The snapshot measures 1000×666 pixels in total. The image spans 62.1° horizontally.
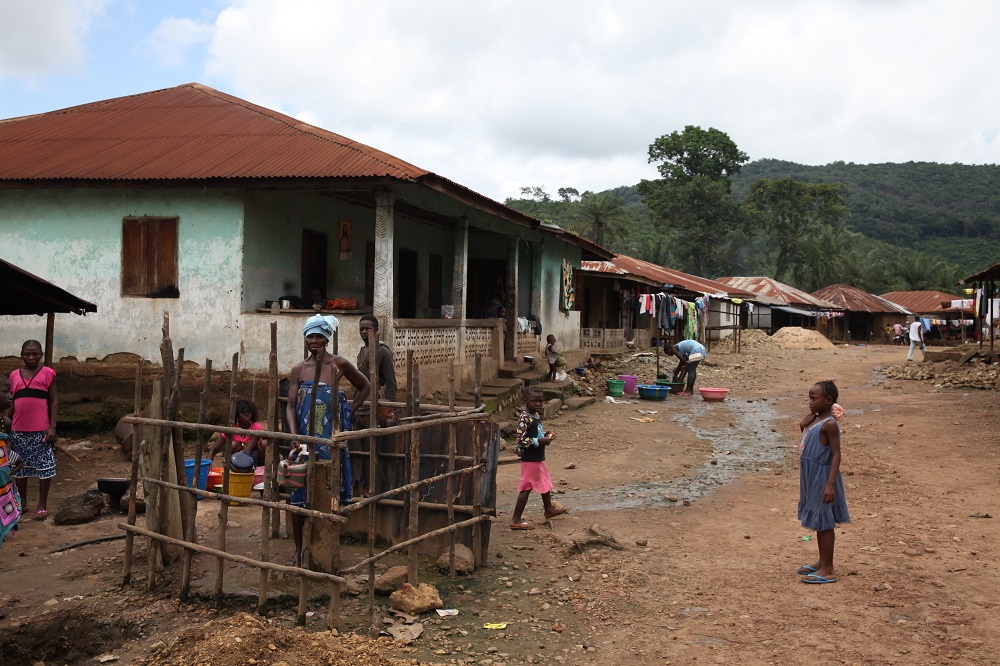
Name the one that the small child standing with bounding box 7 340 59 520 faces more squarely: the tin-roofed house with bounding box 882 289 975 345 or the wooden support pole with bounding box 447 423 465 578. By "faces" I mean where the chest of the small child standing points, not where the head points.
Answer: the wooden support pole

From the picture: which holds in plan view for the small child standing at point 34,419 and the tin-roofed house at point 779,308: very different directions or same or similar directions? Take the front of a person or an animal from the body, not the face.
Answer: same or similar directions

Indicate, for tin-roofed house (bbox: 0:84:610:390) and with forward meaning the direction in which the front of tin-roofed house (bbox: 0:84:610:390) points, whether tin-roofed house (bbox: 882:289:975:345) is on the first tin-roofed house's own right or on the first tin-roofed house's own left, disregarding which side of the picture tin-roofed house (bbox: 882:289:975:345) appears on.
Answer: on the first tin-roofed house's own left

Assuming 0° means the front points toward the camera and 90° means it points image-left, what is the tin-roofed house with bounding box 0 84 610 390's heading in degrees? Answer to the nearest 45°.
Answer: approximately 315°

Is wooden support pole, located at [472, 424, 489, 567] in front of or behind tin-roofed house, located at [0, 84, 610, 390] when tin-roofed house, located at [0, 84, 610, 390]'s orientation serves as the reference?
in front

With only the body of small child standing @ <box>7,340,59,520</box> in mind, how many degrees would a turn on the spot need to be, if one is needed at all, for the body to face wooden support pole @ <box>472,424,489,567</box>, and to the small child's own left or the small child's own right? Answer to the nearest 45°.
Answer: approximately 45° to the small child's own left

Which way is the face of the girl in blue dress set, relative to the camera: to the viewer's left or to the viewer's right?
to the viewer's left

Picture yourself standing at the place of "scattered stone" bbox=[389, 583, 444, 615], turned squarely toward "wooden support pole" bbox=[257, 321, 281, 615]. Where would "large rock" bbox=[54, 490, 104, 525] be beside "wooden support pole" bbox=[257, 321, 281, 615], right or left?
right

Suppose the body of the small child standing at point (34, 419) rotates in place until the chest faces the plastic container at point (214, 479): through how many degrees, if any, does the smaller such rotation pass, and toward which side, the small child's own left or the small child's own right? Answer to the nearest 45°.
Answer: approximately 90° to the small child's own left

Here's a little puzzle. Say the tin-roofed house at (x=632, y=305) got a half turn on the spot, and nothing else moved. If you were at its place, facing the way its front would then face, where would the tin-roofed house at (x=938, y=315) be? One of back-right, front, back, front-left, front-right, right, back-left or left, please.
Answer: right

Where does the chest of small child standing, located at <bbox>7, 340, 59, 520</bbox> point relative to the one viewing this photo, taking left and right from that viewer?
facing the viewer

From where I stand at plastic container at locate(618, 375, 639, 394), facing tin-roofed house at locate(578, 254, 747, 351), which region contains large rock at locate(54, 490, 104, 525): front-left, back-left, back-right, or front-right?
back-left

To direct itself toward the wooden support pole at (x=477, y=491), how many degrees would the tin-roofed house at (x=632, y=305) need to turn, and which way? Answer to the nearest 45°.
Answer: approximately 45° to its right

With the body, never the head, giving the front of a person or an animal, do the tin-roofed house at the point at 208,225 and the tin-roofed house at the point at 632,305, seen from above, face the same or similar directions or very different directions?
same or similar directions

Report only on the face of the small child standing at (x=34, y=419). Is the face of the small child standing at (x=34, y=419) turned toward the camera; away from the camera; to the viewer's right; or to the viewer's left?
toward the camera
